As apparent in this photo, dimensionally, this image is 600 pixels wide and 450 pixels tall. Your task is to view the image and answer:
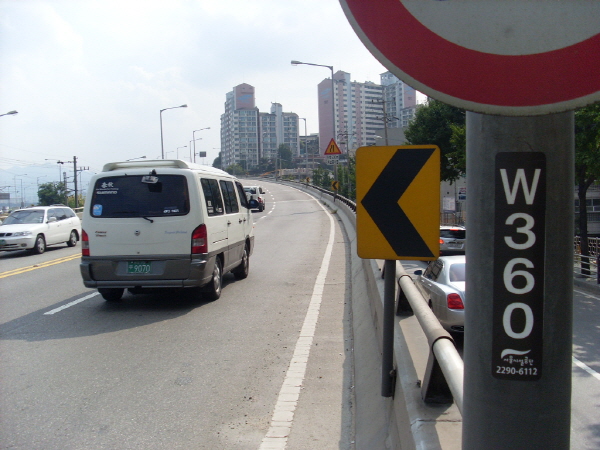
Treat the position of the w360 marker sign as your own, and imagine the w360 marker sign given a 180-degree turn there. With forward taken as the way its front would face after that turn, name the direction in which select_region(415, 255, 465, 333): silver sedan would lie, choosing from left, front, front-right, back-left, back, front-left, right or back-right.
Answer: front

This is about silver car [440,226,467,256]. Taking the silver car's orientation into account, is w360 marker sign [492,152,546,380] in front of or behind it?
behind

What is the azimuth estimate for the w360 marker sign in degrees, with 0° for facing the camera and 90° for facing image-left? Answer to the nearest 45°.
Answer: approximately 0°

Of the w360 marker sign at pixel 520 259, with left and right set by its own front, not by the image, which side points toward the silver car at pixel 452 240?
back

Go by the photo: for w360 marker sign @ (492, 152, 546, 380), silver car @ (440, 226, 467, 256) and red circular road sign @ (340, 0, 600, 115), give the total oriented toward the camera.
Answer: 2

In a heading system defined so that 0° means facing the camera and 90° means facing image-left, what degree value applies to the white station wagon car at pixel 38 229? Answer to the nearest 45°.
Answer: approximately 45°

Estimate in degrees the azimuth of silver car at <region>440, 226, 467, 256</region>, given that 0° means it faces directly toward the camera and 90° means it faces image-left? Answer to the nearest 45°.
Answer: approximately 180°

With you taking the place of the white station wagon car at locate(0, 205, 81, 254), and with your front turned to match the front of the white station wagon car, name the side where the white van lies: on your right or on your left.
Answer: on your left

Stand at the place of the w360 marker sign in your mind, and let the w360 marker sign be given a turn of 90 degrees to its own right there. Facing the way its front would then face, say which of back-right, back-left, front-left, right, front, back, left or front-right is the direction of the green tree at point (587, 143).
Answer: right

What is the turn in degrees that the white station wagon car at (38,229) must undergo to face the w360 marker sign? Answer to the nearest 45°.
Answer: approximately 45° to its left
